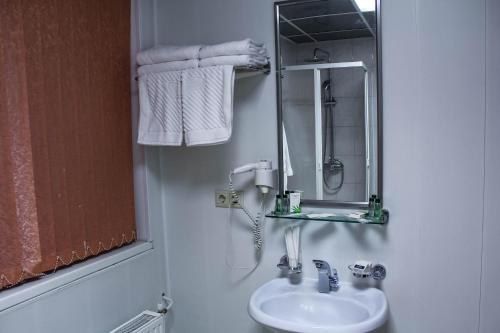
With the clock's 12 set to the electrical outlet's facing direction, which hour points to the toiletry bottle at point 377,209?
The toiletry bottle is roughly at 10 o'clock from the electrical outlet.

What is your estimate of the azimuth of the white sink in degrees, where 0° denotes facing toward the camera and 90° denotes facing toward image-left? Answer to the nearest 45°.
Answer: approximately 0°

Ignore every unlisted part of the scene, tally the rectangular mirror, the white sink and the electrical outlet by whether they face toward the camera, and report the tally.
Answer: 3

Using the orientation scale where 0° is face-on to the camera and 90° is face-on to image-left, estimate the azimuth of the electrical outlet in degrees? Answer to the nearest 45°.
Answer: approximately 0°
